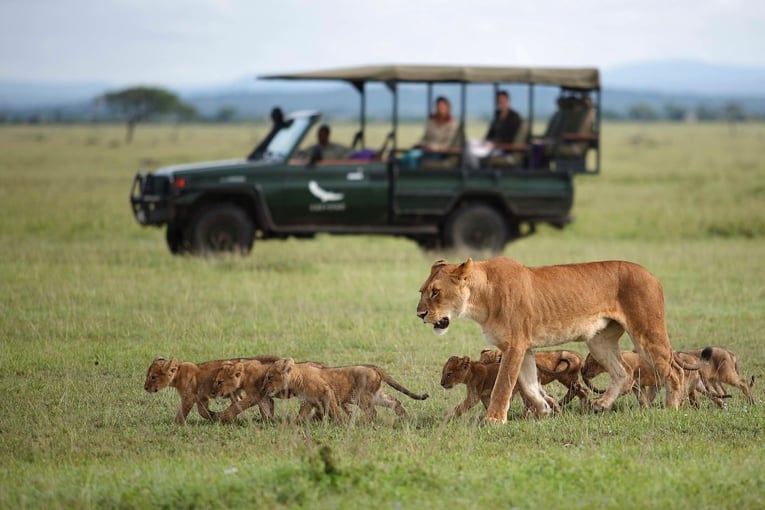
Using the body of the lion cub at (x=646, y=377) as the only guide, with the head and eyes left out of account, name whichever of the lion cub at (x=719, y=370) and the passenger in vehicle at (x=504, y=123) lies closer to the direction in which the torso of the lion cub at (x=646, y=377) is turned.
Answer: the passenger in vehicle

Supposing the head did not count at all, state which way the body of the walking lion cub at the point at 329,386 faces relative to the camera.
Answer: to the viewer's left

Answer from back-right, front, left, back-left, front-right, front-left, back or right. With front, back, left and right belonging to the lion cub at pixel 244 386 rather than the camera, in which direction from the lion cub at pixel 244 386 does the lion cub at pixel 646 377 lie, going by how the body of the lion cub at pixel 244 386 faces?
back

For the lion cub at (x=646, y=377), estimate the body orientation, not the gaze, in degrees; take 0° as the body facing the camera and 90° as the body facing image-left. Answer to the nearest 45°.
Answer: approximately 90°

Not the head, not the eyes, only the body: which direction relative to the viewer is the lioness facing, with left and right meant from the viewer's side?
facing to the left of the viewer

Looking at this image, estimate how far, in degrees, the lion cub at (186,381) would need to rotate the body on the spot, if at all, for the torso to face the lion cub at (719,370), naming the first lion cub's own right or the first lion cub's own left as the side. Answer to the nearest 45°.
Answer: approximately 180°

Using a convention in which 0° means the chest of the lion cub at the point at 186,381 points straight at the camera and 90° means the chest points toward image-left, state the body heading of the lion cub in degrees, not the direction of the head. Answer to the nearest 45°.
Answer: approximately 90°

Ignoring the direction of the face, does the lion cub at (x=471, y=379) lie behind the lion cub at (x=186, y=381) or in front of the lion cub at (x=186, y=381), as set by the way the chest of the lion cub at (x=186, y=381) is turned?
behind

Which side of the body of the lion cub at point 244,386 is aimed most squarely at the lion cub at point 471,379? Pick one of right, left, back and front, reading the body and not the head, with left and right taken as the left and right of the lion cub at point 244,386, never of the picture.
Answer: back

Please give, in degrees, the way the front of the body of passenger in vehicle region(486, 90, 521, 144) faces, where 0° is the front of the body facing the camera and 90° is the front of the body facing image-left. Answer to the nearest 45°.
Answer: approximately 45°

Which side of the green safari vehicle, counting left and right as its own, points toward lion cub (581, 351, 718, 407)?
left

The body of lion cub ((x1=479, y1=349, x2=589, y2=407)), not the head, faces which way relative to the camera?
to the viewer's left

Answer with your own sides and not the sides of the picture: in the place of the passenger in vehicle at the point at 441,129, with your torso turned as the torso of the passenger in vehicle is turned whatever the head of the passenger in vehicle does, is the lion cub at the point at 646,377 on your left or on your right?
on your left

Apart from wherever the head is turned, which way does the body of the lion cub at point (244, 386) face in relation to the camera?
to the viewer's left
